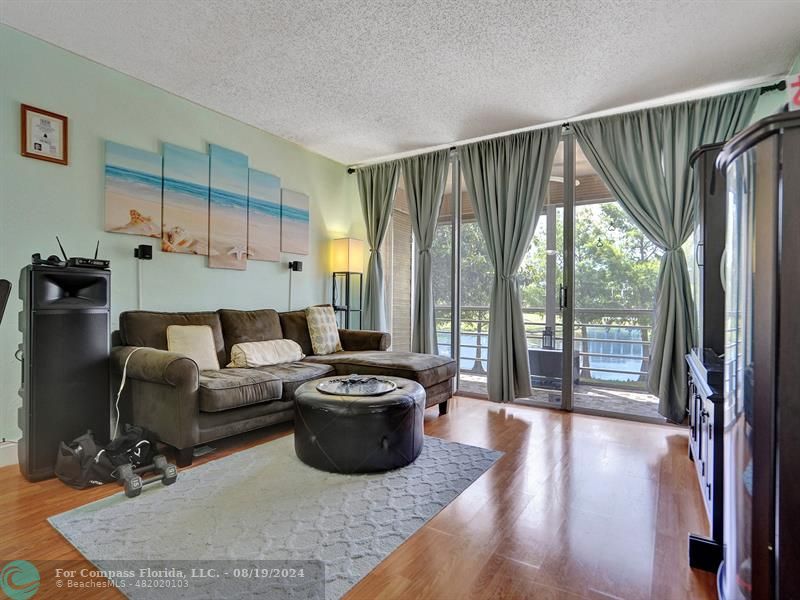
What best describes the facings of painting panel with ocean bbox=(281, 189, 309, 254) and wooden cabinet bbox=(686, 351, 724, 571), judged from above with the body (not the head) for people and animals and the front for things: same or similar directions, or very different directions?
very different directions

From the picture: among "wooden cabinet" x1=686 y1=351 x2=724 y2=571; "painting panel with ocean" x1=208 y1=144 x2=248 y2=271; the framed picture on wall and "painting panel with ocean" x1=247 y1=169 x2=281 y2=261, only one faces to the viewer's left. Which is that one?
the wooden cabinet

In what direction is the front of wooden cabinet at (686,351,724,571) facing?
to the viewer's left

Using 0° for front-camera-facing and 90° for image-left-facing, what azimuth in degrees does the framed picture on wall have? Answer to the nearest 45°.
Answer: approximately 315°

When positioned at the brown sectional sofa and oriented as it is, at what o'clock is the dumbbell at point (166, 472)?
The dumbbell is roughly at 2 o'clock from the brown sectional sofa.

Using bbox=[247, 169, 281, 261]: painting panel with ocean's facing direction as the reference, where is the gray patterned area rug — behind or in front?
in front
